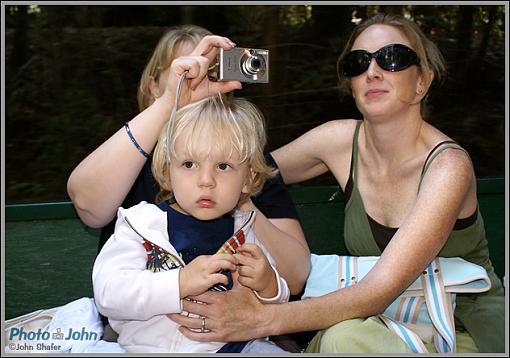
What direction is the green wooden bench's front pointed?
toward the camera

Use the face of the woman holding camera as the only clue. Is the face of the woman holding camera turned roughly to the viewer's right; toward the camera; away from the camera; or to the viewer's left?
toward the camera
